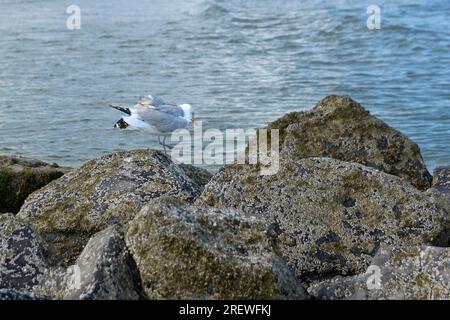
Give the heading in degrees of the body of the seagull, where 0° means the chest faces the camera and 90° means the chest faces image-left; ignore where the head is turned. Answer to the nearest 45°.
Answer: approximately 270°

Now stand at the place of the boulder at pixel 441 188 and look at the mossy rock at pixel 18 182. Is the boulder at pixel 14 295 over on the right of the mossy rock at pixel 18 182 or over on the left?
left

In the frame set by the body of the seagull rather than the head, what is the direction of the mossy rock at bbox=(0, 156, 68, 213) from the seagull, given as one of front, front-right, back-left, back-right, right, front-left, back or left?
back-right

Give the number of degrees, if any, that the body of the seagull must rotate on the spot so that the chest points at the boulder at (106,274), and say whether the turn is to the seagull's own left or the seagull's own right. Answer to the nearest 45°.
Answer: approximately 90° to the seagull's own right

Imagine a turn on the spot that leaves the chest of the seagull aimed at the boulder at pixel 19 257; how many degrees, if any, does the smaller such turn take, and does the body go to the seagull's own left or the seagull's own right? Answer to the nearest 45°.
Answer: approximately 90° to the seagull's own right

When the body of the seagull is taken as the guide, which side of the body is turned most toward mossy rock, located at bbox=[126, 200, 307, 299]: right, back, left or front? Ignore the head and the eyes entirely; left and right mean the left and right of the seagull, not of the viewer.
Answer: right

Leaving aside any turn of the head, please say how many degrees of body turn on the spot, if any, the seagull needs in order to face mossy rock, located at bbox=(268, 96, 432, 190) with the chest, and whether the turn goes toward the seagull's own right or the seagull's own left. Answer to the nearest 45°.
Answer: approximately 45° to the seagull's own right

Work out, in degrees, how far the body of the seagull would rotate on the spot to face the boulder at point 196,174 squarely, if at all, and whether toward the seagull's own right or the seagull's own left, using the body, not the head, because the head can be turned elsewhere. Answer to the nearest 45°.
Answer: approximately 90° to the seagull's own right

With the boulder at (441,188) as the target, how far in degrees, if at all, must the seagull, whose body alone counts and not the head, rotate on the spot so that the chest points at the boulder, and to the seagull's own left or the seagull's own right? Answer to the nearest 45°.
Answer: approximately 45° to the seagull's own right

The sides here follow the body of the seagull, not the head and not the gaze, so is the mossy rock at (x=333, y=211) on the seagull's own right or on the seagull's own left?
on the seagull's own right
